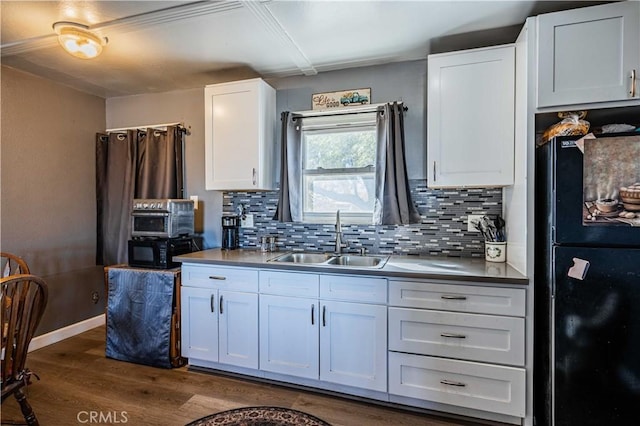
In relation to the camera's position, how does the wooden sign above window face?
facing the viewer

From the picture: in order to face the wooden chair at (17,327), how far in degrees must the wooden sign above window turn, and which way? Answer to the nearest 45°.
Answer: approximately 45° to its right

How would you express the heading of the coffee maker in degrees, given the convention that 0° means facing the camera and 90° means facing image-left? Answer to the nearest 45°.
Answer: approximately 45°

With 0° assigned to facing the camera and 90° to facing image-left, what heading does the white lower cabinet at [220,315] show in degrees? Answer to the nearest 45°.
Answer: approximately 45°

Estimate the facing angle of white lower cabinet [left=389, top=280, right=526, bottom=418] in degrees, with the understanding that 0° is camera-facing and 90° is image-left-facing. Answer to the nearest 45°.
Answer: approximately 45°

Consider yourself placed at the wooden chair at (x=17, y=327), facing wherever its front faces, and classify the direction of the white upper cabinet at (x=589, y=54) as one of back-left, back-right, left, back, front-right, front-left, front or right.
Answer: back

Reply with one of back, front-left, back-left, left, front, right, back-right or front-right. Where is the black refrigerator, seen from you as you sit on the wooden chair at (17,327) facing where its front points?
back

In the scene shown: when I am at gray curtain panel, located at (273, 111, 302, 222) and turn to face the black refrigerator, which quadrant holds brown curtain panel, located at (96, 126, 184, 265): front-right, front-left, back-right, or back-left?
back-right

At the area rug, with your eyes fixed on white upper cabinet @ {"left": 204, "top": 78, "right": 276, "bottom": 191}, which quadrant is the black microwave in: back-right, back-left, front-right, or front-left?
front-left

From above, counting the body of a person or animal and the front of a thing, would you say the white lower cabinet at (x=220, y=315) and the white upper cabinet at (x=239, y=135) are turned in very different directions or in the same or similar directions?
same or similar directions

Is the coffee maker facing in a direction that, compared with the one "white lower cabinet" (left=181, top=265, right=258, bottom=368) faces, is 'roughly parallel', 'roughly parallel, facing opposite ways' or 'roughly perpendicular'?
roughly parallel

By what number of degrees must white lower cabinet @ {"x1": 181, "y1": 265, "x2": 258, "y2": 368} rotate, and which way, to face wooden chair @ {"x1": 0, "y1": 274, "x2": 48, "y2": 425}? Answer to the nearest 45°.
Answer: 0° — it already faces it

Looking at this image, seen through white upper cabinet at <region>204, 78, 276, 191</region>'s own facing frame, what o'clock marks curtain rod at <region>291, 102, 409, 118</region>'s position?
The curtain rod is roughly at 8 o'clock from the white upper cabinet.

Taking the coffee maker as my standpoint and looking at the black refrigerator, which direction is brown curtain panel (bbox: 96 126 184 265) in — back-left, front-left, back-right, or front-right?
back-right

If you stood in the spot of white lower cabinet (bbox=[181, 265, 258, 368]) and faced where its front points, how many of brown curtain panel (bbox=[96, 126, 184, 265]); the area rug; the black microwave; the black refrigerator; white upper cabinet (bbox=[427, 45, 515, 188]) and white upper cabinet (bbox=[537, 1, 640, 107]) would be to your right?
2

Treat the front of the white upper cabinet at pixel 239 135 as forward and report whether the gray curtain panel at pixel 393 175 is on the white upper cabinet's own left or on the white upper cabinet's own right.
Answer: on the white upper cabinet's own left

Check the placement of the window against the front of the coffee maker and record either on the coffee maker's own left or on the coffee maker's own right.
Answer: on the coffee maker's own left

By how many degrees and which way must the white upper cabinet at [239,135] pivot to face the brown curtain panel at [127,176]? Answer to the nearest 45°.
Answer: approximately 90° to its right

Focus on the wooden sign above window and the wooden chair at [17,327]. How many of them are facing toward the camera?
1

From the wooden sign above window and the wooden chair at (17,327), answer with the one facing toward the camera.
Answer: the wooden sign above window
